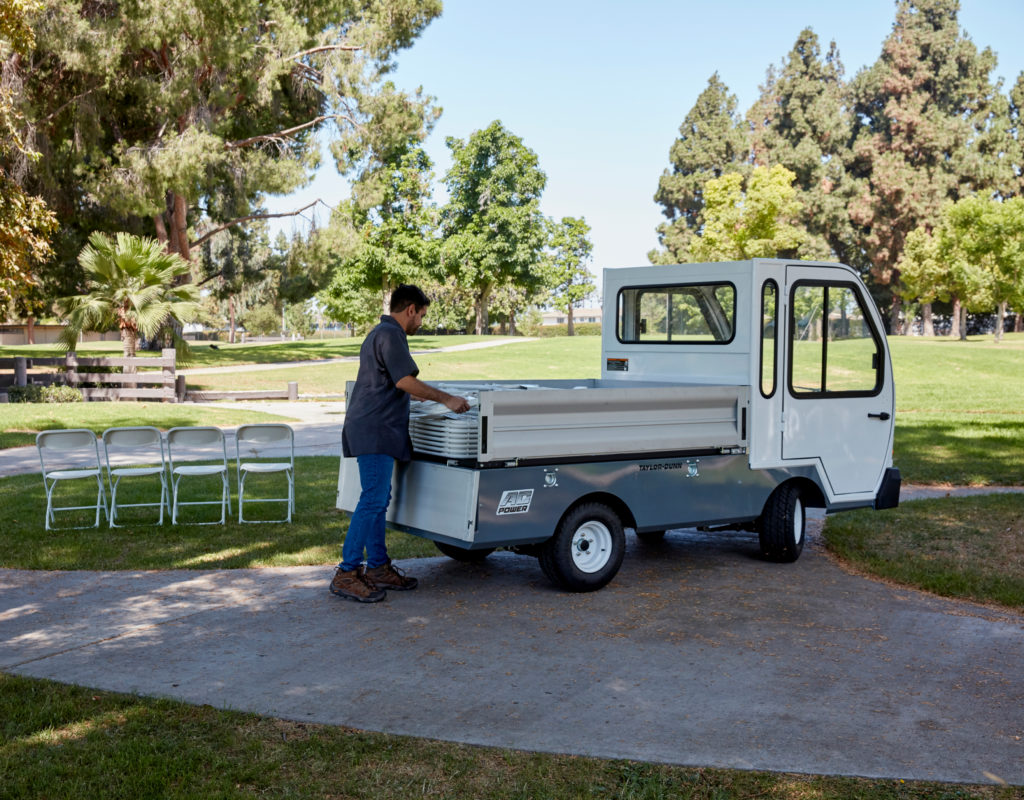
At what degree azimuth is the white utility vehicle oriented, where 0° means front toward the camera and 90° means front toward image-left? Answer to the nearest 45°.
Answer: approximately 225°

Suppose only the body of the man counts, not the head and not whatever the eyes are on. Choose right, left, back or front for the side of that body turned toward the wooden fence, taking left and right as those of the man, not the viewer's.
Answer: left

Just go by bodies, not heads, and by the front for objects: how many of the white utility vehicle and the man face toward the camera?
0

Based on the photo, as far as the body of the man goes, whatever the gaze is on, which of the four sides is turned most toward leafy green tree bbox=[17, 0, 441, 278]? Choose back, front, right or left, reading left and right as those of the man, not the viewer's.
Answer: left

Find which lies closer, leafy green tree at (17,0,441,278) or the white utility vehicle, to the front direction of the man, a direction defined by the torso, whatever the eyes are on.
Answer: the white utility vehicle

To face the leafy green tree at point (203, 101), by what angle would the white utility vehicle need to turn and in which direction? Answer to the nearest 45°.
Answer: approximately 90° to its left

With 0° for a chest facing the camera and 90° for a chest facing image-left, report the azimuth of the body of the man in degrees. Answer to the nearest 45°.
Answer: approximately 270°

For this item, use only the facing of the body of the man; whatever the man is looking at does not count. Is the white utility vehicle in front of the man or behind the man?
in front

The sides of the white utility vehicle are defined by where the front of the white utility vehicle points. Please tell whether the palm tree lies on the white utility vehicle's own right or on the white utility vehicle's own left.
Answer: on the white utility vehicle's own left

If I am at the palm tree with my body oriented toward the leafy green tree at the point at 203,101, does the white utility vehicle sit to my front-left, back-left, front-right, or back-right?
back-right

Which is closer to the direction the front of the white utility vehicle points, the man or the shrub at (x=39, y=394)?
the shrub
